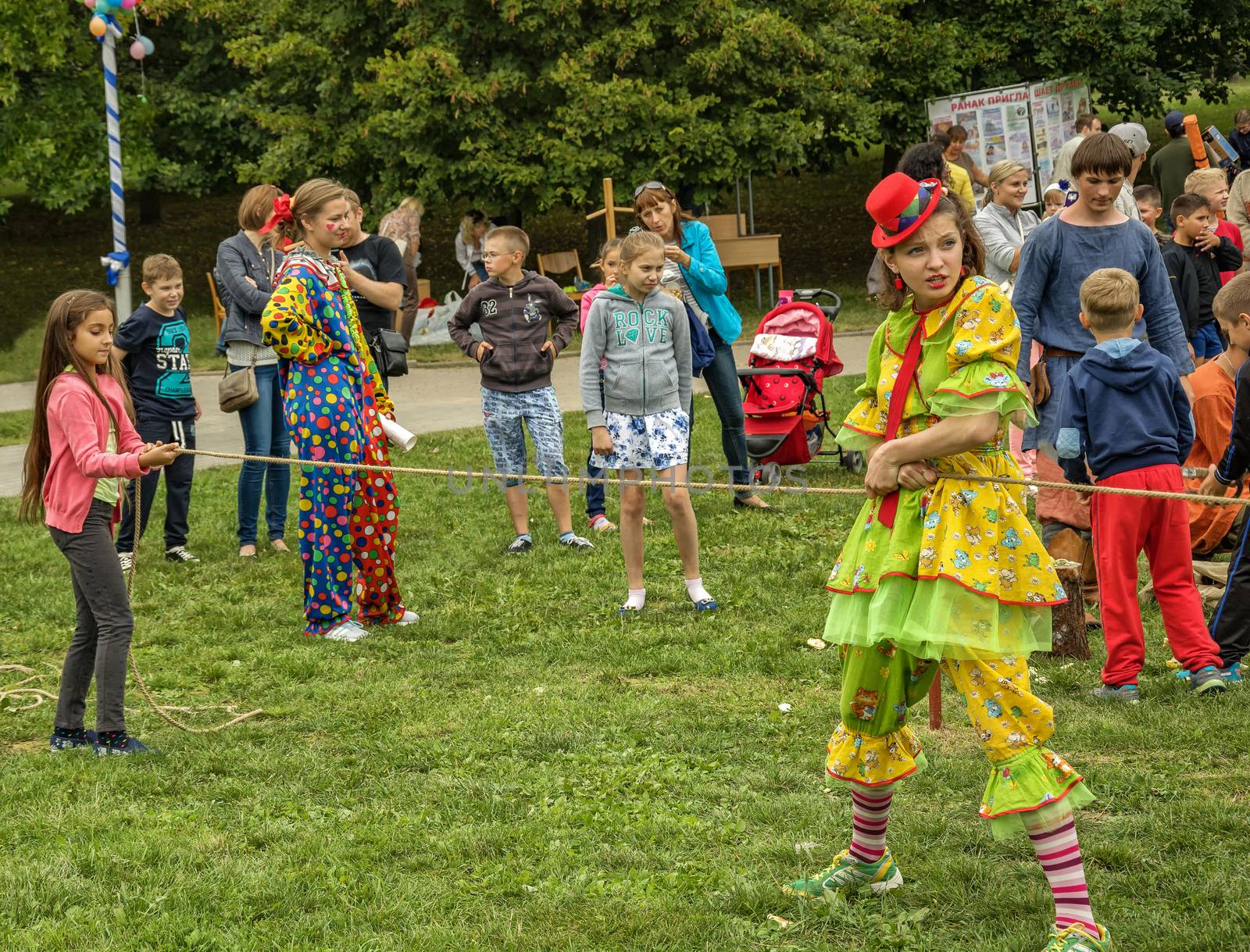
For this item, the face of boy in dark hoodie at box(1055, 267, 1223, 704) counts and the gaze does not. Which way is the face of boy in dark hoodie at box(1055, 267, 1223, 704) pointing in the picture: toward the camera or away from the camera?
away from the camera

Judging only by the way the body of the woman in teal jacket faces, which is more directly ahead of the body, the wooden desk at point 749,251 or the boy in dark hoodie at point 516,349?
the boy in dark hoodie

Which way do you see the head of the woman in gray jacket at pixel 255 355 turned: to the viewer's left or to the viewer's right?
to the viewer's right

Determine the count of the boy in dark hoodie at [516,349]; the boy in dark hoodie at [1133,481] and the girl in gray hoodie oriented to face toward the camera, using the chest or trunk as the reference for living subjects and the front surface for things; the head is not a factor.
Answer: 2

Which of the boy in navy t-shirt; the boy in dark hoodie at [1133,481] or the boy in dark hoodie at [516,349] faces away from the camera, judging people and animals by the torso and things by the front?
the boy in dark hoodie at [1133,481]

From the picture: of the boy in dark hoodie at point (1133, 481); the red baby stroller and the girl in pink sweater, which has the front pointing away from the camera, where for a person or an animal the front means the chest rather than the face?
the boy in dark hoodie
